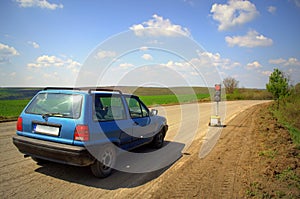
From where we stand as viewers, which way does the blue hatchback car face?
facing away from the viewer and to the right of the viewer

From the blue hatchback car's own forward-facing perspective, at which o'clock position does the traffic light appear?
The traffic light is roughly at 12 o'clock from the blue hatchback car.

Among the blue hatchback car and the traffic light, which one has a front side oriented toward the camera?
the traffic light

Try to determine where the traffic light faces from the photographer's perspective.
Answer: facing the viewer

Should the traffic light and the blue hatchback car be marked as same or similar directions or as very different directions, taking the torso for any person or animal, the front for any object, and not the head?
very different directions

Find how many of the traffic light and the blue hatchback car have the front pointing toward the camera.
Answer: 1

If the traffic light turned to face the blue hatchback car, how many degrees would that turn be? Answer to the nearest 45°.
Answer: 0° — it already faces it
